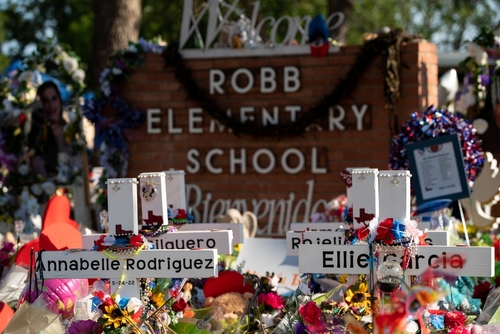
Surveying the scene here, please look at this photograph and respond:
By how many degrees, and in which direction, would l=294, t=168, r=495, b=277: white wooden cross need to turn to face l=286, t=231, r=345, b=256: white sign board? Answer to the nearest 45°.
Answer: approximately 135° to its right

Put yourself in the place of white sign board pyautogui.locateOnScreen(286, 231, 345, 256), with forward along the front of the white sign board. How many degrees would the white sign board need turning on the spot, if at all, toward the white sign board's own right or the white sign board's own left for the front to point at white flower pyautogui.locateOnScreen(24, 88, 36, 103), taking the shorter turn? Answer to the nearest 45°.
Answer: approximately 135° to the white sign board's own right

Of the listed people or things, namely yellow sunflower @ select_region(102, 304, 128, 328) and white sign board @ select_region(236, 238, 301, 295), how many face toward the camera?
2

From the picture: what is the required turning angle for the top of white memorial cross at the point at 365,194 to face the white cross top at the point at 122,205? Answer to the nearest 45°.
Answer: approximately 90° to its right

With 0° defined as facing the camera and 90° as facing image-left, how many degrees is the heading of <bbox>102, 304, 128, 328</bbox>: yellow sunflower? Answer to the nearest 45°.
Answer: approximately 0°

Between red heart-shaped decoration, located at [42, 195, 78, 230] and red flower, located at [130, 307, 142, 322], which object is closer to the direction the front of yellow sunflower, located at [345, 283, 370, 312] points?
the red flower

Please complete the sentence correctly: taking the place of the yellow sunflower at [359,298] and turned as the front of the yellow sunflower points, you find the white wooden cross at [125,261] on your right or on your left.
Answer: on your right
